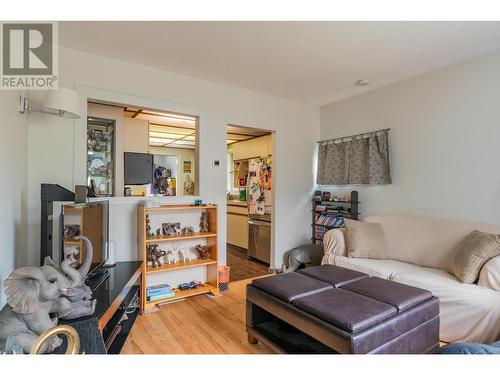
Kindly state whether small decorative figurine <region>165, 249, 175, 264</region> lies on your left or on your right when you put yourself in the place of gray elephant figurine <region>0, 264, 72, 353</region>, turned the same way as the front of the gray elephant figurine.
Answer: on your left

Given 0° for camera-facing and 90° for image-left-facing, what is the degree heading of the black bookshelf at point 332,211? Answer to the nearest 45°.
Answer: approximately 45°

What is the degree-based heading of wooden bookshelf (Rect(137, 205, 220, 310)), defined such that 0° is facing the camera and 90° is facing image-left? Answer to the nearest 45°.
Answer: approximately 315°

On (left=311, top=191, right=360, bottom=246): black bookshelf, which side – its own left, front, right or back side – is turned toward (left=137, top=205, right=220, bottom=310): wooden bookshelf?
front

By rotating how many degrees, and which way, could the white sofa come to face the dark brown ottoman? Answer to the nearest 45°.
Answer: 0° — it already faces it

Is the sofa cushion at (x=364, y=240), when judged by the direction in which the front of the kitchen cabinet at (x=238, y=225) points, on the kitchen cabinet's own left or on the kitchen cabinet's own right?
on the kitchen cabinet's own left

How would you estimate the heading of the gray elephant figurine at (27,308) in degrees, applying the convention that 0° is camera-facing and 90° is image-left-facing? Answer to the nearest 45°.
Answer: approximately 270°

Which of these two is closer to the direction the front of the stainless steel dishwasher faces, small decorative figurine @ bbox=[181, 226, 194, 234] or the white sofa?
the small decorative figurine
